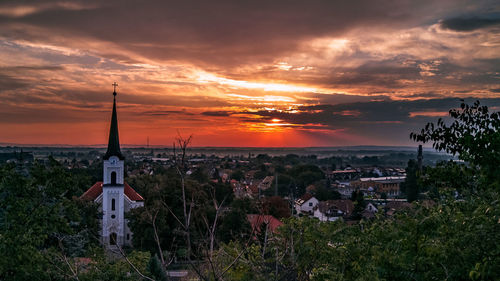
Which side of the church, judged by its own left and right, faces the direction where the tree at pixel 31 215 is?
front

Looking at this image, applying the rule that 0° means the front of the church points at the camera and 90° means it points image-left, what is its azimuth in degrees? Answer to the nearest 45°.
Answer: approximately 0°

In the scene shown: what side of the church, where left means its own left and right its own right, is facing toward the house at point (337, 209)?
left

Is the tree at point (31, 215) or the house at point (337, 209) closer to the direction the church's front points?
the tree
